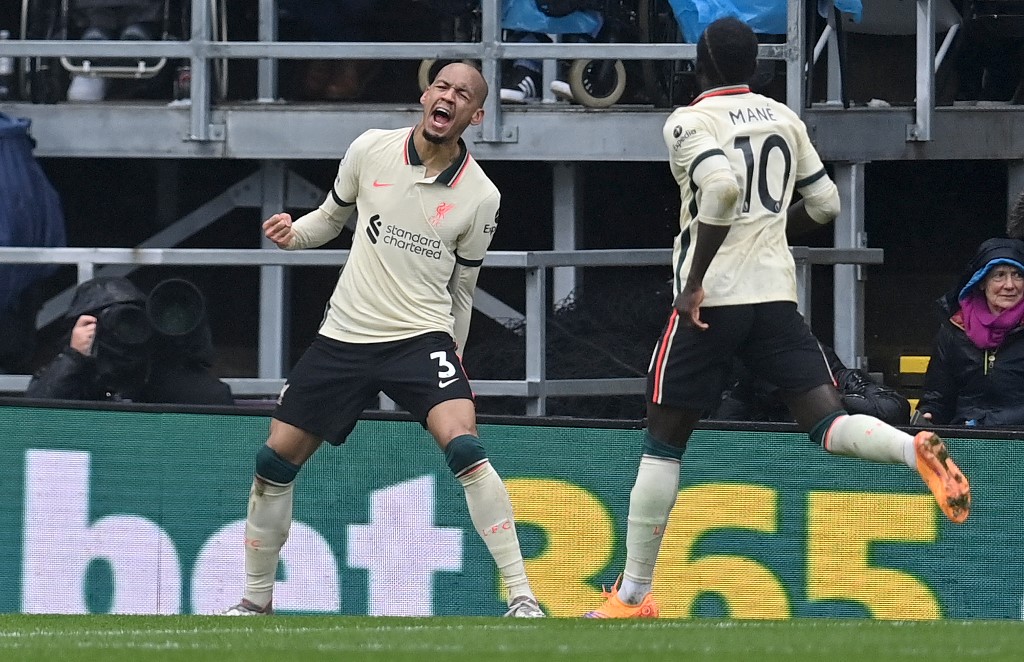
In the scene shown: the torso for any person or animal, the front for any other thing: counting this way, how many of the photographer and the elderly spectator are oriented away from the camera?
0

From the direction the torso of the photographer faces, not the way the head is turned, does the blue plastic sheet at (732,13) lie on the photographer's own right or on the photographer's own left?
on the photographer's own left

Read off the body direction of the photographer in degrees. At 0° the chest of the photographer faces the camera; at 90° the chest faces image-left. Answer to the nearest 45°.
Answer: approximately 0°

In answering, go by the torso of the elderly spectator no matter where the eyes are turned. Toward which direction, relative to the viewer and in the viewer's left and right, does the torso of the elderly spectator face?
facing the viewer and to the right of the viewer

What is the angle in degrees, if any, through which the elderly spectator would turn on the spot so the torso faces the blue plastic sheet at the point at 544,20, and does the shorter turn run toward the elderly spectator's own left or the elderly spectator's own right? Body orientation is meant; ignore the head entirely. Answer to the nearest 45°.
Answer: approximately 135° to the elderly spectator's own right

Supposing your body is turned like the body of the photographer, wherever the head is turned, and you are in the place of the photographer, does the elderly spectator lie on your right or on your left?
on your left
